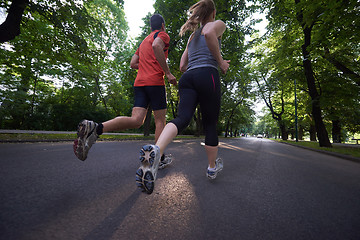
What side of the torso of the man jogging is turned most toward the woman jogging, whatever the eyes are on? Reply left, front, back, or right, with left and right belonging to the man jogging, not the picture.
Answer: right

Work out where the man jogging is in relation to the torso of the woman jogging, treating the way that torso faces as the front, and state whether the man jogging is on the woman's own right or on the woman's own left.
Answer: on the woman's own left

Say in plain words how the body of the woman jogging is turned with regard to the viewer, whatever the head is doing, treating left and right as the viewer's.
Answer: facing away from the viewer and to the right of the viewer

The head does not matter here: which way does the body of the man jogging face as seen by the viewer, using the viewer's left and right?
facing away from the viewer and to the right of the viewer
